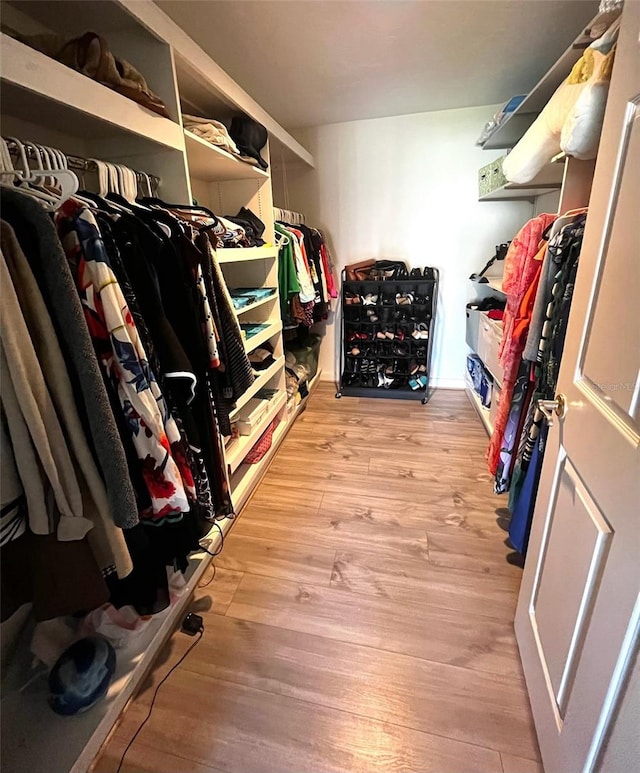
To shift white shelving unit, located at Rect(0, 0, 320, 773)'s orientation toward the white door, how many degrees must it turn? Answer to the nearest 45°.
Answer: approximately 45° to its right

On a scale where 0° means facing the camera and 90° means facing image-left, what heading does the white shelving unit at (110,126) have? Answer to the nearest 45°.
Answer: approximately 270°

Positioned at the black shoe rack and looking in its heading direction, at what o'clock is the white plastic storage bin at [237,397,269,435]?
The white plastic storage bin is roughly at 1 o'clock from the black shoe rack.

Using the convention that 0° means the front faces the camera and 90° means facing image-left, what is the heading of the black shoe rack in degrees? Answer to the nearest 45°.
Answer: approximately 0°

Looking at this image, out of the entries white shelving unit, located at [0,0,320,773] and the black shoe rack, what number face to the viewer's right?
1

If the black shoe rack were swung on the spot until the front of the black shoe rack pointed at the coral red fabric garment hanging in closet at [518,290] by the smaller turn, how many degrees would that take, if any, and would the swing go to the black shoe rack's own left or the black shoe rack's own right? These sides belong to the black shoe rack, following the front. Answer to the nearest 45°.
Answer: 0° — it already faces it
